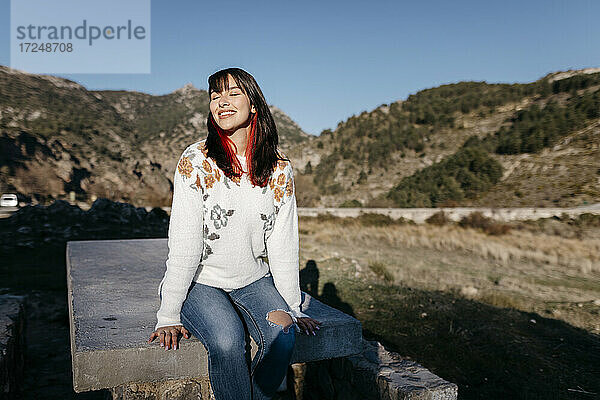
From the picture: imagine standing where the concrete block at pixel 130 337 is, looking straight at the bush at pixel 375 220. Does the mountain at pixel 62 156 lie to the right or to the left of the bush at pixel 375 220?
left

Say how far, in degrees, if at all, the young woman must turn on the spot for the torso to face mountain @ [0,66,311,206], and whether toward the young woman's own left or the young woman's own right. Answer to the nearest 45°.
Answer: approximately 180°

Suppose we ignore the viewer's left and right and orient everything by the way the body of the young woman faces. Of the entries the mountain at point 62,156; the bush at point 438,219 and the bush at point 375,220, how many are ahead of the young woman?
0

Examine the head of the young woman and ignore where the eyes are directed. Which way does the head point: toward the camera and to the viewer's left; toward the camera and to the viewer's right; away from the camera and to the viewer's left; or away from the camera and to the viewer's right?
toward the camera and to the viewer's left

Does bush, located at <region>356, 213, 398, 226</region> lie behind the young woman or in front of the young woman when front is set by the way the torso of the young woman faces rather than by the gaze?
behind

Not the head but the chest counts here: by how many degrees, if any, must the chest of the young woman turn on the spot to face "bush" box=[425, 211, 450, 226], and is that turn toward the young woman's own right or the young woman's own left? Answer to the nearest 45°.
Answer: approximately 135° to the young woman's own left

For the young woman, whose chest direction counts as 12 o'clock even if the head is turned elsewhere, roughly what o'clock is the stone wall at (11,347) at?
The stone wall is roughly at 4 o'clock from the young woman.

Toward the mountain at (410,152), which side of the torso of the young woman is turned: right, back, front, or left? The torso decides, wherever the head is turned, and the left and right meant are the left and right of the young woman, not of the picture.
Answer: back

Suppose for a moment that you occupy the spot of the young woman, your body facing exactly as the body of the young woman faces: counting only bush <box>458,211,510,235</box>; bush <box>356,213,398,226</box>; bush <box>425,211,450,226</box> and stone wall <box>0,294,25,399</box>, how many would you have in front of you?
0

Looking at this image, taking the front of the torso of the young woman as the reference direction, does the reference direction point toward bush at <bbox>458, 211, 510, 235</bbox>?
no

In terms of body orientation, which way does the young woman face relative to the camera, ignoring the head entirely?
toward the camera

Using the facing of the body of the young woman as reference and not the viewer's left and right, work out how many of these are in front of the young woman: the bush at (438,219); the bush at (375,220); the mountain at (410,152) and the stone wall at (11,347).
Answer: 0
